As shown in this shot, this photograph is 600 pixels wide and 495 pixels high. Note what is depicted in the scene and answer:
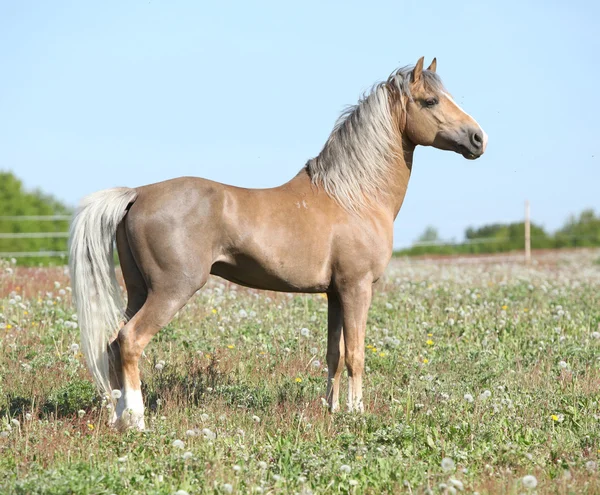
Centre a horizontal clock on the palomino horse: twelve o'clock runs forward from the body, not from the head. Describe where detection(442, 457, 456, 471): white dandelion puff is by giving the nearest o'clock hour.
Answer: The white dandelion puff is roughly at 2 o'clock from the palomino horse.

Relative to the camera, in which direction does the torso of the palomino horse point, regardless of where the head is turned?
to the viewer's right

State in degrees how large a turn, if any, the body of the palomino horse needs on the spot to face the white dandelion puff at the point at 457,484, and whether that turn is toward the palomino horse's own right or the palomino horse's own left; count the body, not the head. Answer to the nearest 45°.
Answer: approximately 45° to the palomino horse's own right

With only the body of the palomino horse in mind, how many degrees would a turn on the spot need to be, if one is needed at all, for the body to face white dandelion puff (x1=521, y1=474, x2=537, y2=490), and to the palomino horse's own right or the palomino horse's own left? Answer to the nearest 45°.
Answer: approximately 45° to the palomino horse's own right
